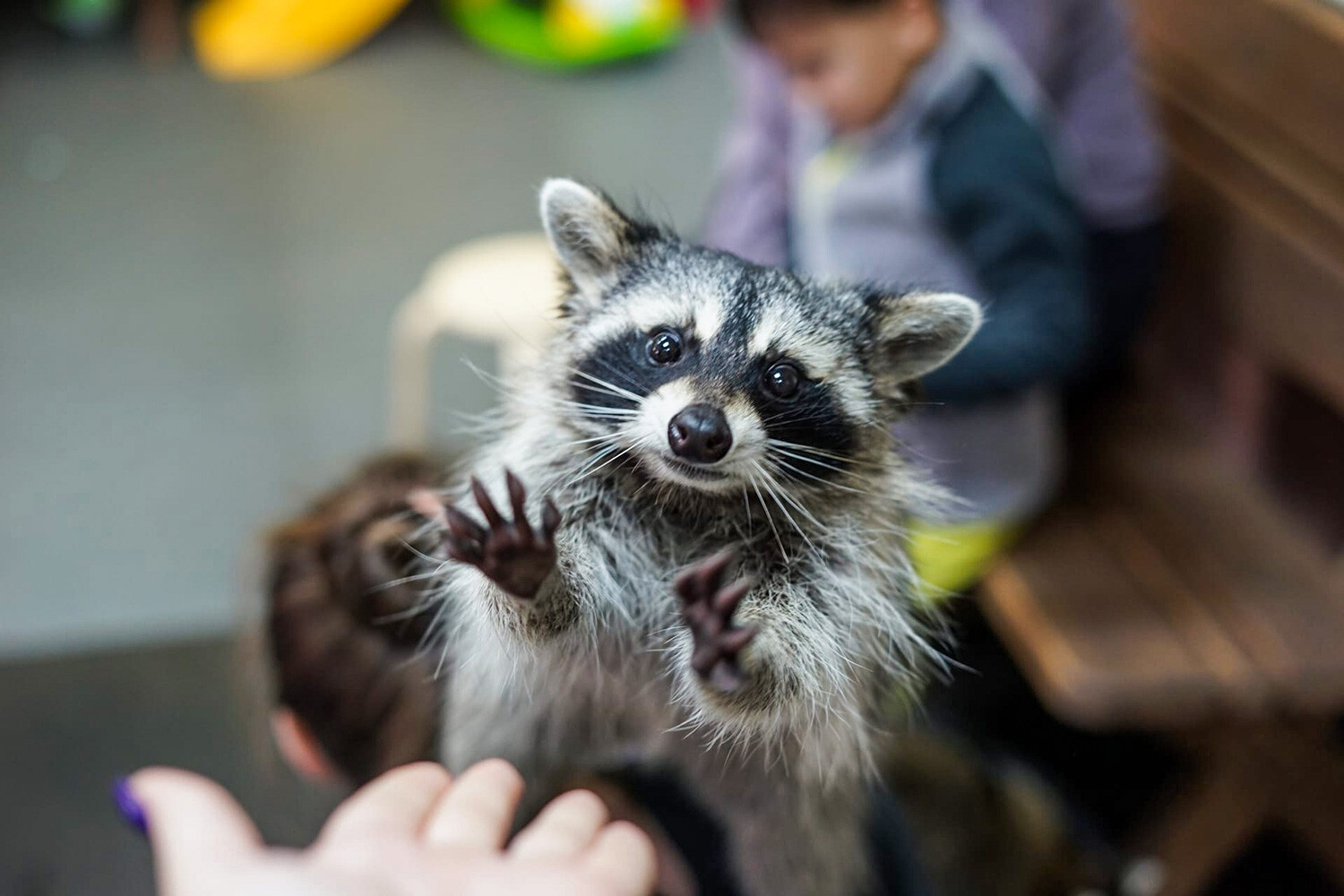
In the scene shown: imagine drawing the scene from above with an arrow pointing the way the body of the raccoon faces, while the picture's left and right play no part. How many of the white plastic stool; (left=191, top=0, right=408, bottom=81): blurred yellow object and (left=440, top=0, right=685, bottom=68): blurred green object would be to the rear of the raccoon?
3

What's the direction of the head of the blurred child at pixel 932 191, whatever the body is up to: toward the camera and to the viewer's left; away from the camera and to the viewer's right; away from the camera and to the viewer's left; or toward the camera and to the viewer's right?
toward the camera and to the viewer's left

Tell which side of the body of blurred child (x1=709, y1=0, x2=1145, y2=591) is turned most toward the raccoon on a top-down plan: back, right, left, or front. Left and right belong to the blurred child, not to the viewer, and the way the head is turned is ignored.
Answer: front

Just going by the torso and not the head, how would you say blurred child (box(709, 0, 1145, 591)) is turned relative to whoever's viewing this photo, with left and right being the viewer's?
facing the viewer and to the left of the viewer

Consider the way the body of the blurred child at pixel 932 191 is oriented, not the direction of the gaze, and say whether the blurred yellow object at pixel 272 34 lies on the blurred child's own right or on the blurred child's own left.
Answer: on the blurred child's own right

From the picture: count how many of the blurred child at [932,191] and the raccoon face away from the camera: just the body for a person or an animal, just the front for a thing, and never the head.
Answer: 0

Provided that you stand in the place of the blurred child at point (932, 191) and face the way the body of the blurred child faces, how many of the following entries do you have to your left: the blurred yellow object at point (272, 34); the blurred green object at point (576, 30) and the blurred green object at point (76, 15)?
0

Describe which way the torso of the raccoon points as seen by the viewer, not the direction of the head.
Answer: toward the camera

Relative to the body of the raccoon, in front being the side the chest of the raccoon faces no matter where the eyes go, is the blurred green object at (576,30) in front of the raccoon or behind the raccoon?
behind
